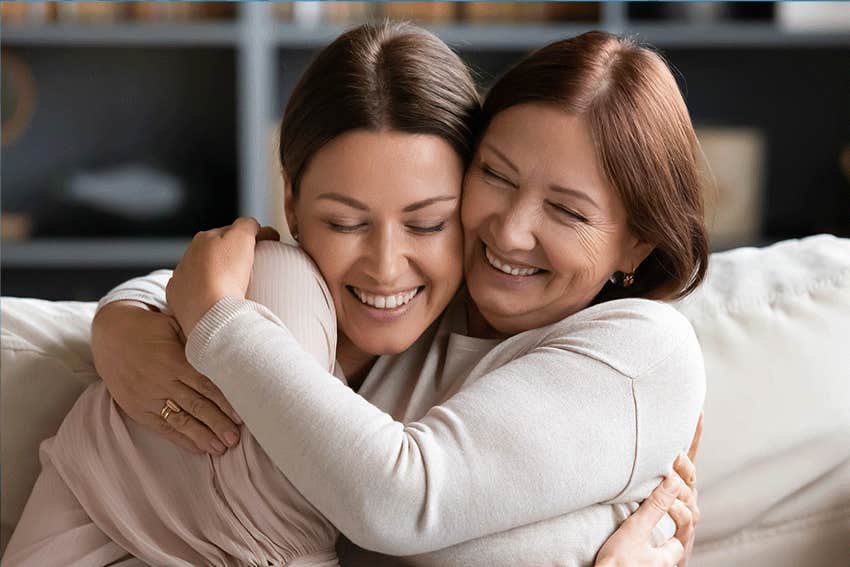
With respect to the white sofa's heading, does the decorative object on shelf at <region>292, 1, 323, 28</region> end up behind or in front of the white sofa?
behind

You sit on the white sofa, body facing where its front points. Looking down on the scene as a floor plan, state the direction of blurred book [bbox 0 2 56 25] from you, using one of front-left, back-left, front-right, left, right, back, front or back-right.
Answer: back-right

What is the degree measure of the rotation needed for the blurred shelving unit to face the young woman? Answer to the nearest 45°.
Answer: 0° — it already faces them

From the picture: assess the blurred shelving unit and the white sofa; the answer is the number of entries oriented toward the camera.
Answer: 2

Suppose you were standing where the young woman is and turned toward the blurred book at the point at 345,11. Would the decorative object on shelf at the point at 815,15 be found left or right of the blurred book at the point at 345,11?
right

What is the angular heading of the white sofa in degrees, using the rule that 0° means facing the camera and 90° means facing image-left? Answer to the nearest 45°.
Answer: approximately 0°

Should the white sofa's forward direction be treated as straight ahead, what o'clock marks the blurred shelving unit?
The blurred shelving unit is roughly at 5 o'clock from the white sofa.

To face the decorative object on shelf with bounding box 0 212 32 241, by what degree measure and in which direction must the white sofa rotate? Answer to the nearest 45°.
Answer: approximately 135° to its right
